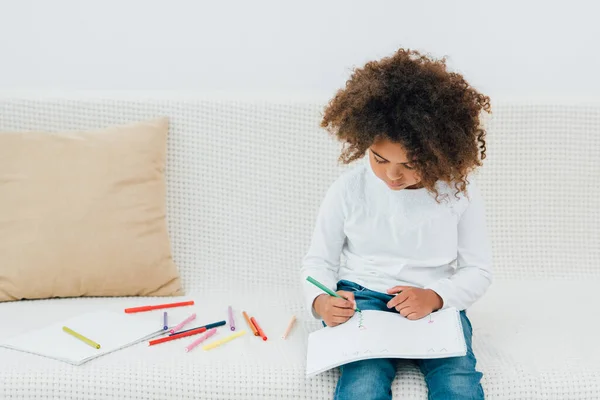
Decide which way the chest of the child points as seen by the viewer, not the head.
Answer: toward the camera

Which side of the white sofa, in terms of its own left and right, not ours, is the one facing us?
front

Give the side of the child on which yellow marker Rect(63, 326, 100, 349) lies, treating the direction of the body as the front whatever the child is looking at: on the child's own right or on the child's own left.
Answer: on the child's own right

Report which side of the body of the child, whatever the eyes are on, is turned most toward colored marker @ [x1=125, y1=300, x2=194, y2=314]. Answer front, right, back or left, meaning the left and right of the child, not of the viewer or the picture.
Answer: right

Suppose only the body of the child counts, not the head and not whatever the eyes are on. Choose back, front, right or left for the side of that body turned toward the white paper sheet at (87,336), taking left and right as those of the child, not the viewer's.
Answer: right
